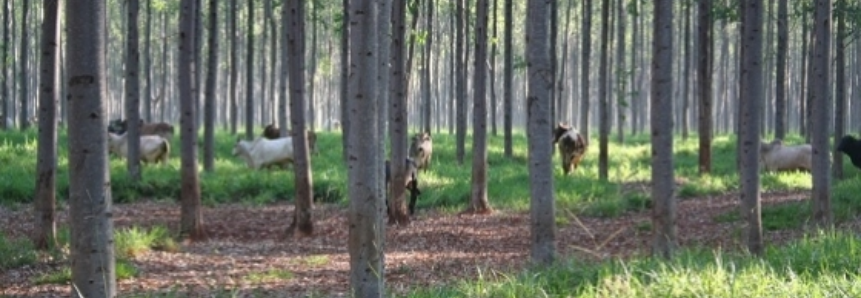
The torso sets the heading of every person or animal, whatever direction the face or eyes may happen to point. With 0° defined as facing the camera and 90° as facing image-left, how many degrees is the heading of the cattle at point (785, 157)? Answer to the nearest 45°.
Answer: approximately 90°

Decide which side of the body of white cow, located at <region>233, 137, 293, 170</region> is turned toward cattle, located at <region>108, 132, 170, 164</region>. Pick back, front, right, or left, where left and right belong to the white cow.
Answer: front

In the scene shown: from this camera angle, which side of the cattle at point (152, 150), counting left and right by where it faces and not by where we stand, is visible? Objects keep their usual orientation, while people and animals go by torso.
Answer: left

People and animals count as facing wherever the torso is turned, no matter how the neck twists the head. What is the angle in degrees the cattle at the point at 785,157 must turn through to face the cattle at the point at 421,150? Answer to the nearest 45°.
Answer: approximately 45° to its left

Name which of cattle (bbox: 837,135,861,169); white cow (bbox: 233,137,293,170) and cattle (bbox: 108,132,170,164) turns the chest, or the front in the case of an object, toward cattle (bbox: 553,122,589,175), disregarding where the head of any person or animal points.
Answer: cattle (bbox: 837,135,861,169)

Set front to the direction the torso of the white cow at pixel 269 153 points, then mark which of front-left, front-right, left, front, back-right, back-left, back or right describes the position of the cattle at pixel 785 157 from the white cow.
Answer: back

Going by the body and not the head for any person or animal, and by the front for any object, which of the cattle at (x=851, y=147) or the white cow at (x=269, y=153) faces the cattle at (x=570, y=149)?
the cattle at (x=851, y=147)

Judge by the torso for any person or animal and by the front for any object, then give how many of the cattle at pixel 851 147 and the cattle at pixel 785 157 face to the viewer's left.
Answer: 2

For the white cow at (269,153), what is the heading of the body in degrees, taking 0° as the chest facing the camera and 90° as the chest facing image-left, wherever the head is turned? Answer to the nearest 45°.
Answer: approximately 90°

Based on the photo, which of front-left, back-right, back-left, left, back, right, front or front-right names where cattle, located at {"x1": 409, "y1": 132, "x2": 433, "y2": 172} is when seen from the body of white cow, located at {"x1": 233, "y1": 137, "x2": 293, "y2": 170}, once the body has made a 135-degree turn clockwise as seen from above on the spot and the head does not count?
right

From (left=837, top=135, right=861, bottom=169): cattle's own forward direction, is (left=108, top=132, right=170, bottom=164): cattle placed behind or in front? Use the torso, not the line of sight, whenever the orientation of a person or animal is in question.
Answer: in front

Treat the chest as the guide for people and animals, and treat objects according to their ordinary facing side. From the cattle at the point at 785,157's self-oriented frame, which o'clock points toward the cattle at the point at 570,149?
the cattle at the point at 570,149 is roughly at 11 o'clock from the cattle at the point at 785,157.

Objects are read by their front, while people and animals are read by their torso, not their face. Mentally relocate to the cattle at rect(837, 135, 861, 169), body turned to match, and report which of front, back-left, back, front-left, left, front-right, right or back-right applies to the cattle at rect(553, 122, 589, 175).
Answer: front

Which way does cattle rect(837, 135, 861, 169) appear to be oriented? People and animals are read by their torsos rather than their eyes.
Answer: to the viewer's left
